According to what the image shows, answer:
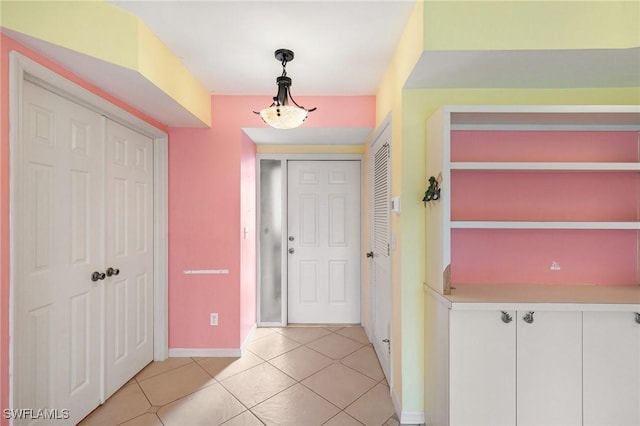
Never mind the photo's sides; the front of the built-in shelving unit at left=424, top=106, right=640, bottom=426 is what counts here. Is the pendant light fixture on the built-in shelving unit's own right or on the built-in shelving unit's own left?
on the built-in shelving unit's own right

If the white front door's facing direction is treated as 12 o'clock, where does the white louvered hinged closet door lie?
The white louvered hinged closet door is roughly at 11 o'clock from the white front door.

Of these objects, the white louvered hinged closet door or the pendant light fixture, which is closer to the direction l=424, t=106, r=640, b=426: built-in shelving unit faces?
the pendant light fixture

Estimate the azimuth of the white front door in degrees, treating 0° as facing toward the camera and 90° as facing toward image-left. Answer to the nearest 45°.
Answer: approximately 0°
